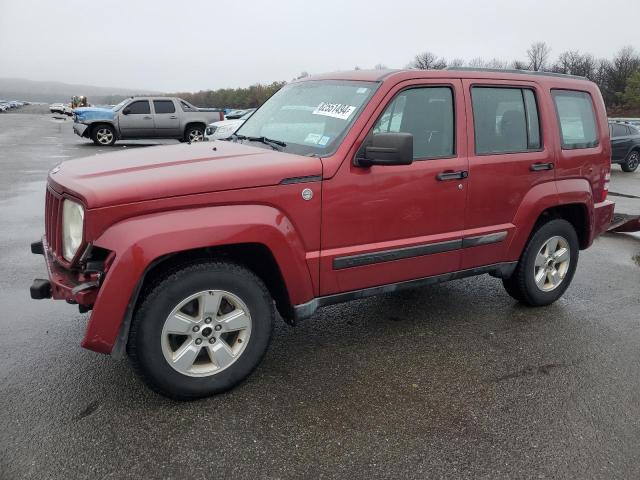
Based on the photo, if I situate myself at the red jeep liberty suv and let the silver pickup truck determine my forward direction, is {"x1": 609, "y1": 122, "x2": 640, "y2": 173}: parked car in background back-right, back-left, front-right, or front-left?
front-right

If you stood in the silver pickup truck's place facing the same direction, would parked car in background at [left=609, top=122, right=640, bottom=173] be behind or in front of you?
behind

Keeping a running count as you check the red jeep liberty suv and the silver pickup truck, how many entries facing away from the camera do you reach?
0

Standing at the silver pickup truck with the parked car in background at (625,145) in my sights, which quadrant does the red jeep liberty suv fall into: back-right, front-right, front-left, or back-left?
front-right

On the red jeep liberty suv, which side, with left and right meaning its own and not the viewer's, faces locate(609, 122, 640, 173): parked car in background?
back

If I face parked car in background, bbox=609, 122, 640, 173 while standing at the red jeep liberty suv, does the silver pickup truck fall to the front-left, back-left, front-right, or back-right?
front-left

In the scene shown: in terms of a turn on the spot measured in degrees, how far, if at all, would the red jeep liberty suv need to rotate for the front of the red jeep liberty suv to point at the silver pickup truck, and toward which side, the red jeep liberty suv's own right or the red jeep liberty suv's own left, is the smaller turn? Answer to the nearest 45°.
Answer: approximately 135° to the red jeep liberty suv's own right

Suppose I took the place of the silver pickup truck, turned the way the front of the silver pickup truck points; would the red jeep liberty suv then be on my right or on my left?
on my left

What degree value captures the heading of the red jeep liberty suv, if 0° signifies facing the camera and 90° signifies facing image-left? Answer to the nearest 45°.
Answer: approximately 45°

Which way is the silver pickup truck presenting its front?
to the viewer's left
